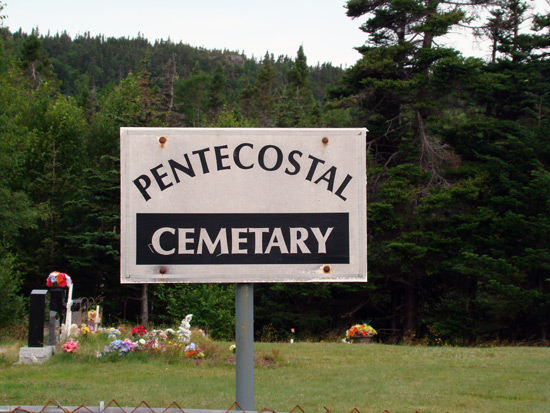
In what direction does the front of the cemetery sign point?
toward the camera

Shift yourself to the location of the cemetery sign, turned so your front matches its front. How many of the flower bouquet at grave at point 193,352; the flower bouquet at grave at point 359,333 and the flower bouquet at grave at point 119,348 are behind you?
3

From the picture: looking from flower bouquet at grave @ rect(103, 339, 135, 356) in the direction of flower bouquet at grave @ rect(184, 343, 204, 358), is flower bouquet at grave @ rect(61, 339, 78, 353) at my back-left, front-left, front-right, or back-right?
back-left

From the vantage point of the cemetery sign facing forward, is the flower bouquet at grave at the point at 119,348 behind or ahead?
behind

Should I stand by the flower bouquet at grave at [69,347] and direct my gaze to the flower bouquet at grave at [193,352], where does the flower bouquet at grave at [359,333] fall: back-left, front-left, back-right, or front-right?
front-left

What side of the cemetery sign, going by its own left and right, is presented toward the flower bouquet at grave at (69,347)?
back

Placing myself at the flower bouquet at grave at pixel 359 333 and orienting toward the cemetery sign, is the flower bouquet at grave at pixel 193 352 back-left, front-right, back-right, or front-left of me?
front-right

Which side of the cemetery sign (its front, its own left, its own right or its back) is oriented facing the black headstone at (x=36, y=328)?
back

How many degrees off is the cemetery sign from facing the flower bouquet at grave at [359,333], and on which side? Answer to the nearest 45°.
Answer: approximately 180°

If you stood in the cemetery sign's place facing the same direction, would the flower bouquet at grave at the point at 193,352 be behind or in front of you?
behind

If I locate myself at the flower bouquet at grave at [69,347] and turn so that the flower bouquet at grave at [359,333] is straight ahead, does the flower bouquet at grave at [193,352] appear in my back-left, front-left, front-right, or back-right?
front-right
